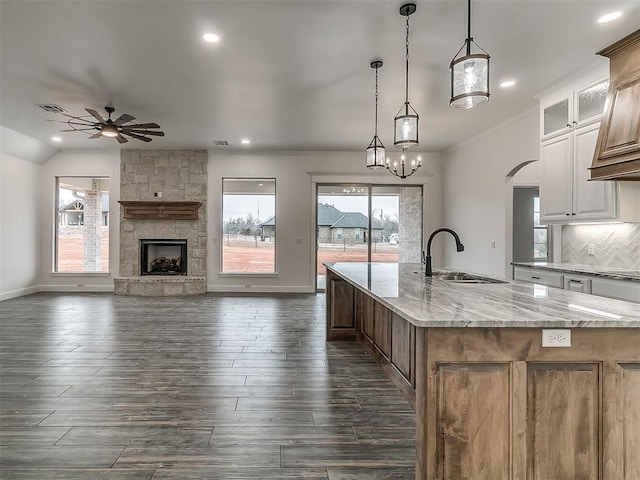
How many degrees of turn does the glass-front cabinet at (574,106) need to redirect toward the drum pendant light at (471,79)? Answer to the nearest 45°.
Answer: approximately 45° to its left

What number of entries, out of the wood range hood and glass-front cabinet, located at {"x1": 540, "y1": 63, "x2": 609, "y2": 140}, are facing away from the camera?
0

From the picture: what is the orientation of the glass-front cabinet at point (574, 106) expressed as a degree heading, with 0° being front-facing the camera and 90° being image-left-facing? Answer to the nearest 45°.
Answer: approximately 45°

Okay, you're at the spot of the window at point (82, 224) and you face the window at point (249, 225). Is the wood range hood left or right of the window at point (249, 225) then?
right

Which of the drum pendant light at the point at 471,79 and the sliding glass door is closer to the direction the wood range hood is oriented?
the drum pendant light

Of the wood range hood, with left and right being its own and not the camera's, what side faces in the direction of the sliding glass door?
right

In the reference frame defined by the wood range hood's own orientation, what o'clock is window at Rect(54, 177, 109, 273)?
The window is roughly at 1 o'clock from the wood range hood.

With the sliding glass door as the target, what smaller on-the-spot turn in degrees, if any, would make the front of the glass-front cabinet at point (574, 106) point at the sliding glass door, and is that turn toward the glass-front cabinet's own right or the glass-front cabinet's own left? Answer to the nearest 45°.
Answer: approximately 90° to the glass-front cabinet's own right

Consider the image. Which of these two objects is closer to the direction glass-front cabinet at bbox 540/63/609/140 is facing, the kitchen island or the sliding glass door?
the kitchen island

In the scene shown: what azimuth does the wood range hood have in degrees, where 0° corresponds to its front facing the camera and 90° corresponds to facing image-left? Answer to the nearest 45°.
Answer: approximately 45°

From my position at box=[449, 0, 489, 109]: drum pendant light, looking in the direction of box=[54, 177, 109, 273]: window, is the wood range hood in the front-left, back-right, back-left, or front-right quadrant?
back-right
